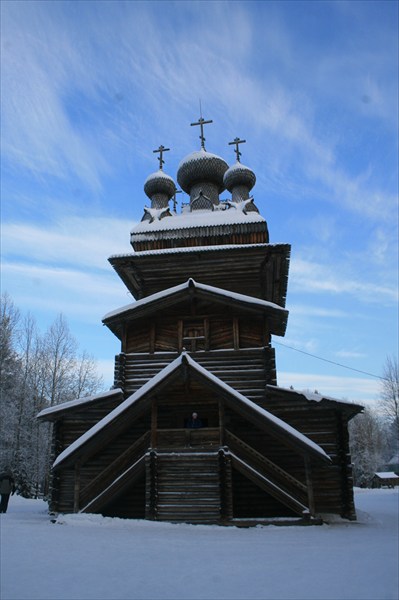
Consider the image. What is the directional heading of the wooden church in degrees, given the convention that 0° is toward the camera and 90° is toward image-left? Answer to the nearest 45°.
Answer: approximately 0°
